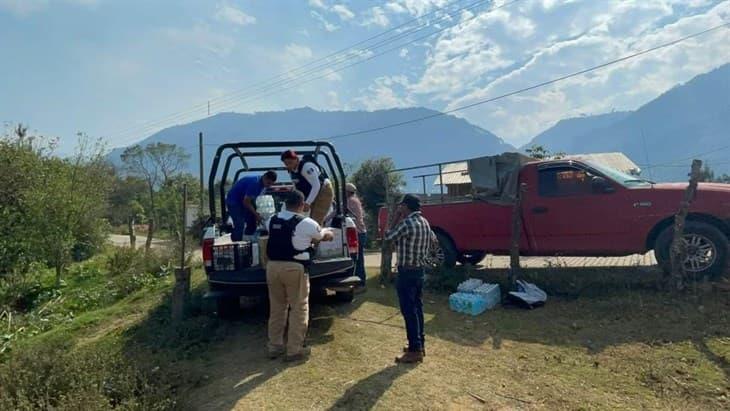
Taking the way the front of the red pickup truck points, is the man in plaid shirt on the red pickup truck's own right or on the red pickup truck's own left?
on the red pickup truck's own right

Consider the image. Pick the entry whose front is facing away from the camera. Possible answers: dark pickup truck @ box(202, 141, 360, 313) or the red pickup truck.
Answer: the dark pickup truck

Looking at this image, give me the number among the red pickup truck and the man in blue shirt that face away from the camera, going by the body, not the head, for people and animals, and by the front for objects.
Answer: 0

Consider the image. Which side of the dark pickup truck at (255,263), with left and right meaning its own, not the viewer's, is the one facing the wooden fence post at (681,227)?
right

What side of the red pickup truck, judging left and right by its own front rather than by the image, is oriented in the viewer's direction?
right

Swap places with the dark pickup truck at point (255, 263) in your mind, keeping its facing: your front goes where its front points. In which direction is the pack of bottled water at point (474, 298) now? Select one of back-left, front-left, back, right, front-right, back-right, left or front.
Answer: right

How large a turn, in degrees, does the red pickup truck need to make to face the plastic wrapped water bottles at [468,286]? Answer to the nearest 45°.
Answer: approximately 135° to its right

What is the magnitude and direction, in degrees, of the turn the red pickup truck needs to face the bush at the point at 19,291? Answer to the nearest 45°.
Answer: approximately 180°

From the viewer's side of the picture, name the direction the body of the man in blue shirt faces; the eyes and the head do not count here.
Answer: to the viewer's right

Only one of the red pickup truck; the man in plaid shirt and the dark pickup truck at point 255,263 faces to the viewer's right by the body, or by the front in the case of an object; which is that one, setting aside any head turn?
the red pickup truck

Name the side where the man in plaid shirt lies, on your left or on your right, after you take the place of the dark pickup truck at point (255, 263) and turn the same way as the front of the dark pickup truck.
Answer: on your right

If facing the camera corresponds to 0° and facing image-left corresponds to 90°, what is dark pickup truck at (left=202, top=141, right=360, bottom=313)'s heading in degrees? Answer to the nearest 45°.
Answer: approximately 180°

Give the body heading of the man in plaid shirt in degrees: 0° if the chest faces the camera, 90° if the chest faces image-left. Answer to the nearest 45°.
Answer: approximately 135°

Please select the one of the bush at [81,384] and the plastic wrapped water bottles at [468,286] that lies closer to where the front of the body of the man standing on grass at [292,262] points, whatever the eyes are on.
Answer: the plastic wrapped water bottles
